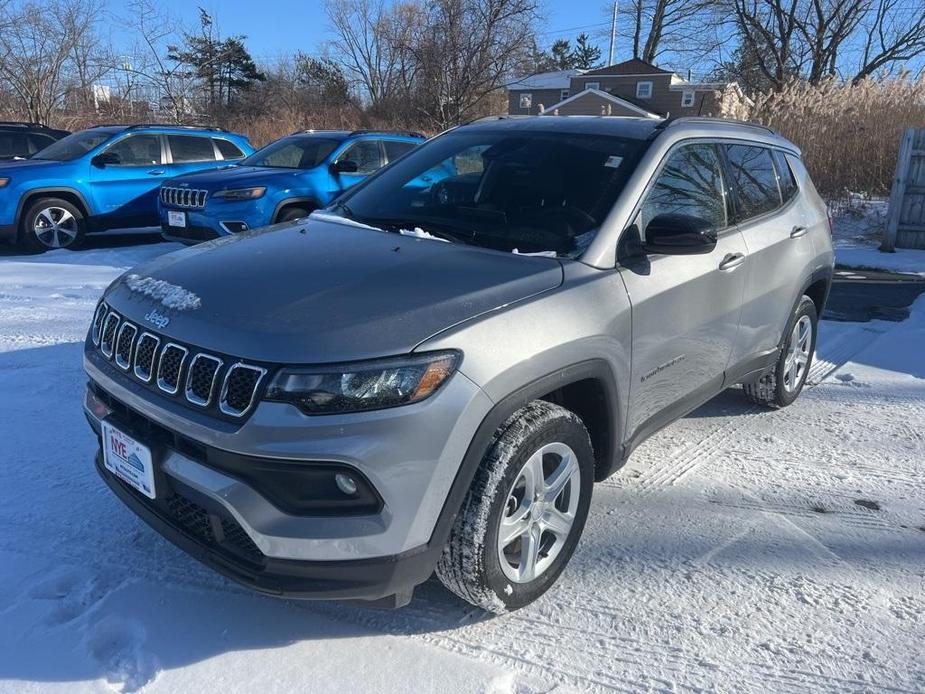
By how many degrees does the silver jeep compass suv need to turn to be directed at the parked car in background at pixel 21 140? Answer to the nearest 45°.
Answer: approximately 90° to its right

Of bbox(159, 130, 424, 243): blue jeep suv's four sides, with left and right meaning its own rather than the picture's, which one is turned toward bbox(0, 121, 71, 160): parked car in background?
right

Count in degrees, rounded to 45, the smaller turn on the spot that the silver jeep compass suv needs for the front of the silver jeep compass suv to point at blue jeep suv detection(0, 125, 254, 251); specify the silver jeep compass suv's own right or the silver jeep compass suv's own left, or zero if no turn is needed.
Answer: approximately 90° to the silver jeep compass suv's own right

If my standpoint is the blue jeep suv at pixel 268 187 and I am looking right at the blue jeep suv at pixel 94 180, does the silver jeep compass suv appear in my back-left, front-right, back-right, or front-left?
back-left

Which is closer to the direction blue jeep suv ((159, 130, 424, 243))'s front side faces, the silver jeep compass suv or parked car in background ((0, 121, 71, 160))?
the silver jeep compass suv

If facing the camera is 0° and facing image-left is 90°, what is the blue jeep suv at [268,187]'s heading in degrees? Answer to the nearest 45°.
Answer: approximately 45°

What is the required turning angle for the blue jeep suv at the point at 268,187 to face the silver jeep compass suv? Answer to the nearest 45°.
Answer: approximately 45° to its left

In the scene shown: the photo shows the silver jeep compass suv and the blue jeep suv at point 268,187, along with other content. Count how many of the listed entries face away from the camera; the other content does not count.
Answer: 0

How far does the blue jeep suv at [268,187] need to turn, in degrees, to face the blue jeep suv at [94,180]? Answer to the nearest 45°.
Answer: approximately 90° to its right

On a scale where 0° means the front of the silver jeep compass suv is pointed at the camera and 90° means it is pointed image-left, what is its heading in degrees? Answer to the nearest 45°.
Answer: approximately 45°

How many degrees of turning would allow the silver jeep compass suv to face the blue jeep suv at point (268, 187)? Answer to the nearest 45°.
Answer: approximately 135° to its right
